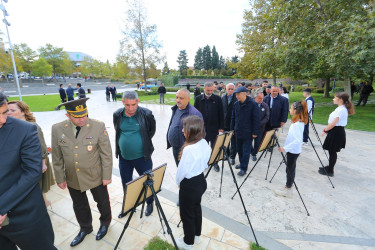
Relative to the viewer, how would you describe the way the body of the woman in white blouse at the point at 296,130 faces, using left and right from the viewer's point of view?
facing to the left of the viewer

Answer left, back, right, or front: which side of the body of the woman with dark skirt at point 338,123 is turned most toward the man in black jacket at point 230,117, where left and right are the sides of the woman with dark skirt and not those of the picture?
front

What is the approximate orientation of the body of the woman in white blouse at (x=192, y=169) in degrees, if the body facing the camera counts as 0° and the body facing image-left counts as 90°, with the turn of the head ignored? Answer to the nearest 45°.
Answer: approximately 135°

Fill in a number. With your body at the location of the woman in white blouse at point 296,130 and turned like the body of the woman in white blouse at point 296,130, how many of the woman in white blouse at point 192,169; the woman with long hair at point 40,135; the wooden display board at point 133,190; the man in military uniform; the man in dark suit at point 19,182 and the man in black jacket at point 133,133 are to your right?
0

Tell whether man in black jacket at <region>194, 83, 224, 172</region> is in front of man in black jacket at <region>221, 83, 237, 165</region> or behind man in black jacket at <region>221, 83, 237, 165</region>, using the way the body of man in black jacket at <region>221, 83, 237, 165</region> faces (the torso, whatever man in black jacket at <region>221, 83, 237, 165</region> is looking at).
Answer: in front

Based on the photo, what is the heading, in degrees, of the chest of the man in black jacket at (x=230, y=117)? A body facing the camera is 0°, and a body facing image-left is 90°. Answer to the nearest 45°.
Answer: approximately 0°

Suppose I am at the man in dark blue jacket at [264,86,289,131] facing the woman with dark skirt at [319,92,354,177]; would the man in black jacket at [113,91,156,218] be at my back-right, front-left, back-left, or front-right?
front-right

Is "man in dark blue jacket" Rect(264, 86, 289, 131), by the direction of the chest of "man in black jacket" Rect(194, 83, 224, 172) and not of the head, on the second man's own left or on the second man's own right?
on the second man's own left

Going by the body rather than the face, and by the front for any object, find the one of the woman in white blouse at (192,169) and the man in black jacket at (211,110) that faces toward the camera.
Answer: the man in black jacket

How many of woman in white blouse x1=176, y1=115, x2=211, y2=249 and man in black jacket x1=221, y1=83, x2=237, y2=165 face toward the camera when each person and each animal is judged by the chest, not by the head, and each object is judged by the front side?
1

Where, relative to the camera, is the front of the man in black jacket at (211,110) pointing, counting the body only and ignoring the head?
toward the camera

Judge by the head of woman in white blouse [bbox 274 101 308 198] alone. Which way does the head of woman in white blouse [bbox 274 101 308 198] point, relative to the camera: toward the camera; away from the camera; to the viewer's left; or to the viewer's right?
to the viewer's left

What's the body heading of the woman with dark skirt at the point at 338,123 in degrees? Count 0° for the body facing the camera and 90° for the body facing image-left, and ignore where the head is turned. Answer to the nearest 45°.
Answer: approximately 90°

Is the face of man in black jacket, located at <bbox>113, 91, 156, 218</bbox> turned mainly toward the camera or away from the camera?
toward the camera

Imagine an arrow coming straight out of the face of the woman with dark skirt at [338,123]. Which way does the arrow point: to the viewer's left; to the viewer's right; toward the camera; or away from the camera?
to the viewer's left
